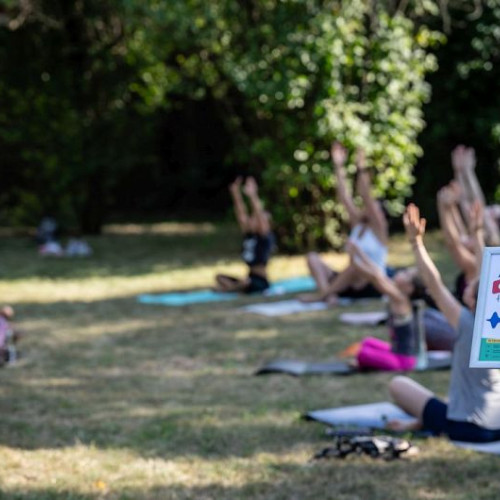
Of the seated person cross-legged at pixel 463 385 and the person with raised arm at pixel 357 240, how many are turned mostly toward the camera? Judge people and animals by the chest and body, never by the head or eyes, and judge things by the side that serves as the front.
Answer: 0

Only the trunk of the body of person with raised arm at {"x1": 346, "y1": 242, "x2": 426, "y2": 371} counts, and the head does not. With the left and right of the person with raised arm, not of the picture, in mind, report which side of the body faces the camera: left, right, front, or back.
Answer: left

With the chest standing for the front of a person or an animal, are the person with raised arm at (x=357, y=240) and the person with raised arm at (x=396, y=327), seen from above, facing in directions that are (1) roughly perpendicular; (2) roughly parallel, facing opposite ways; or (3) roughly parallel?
roughly parallel

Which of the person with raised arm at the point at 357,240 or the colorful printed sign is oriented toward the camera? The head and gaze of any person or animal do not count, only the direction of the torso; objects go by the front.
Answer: the colorful printed sign

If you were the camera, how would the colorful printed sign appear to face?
facing the viewer

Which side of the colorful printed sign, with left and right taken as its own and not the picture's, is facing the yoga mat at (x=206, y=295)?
back

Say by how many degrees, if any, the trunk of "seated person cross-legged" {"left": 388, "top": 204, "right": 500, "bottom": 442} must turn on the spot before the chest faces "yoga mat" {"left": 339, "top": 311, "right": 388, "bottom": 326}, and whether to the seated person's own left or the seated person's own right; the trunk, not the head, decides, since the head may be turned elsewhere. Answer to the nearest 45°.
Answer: approximately 45° to the seated person's own right

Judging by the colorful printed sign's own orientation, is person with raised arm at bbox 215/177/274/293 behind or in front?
behind

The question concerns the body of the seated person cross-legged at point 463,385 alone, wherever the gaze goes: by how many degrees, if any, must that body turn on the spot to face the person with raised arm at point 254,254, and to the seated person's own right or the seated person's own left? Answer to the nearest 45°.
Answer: approximately 45° to the seated person's own right

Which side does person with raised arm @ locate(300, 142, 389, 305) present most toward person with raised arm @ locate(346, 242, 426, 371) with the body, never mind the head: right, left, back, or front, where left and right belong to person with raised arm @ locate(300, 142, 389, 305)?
left

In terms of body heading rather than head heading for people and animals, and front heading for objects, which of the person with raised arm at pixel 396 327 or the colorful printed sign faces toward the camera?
the colorful printed sign

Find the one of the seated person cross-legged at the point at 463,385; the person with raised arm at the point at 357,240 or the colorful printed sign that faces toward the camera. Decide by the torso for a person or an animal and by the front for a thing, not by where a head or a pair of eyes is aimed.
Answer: the colorful printed sign

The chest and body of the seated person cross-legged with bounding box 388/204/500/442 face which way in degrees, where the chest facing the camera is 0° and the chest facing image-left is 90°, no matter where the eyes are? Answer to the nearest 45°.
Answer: approximately 135°

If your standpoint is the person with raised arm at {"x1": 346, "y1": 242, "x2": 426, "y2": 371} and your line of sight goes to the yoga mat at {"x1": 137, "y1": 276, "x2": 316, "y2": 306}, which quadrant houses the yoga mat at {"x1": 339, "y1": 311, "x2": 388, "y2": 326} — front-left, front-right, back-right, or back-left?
front-right

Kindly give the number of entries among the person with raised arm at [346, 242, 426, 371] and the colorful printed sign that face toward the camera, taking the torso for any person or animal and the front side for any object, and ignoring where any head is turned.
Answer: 1

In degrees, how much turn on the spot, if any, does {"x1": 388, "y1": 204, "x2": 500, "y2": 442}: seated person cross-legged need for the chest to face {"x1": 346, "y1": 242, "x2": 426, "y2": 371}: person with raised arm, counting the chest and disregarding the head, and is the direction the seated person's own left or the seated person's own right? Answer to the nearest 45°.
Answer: approximately 45° to the seated person's own right
